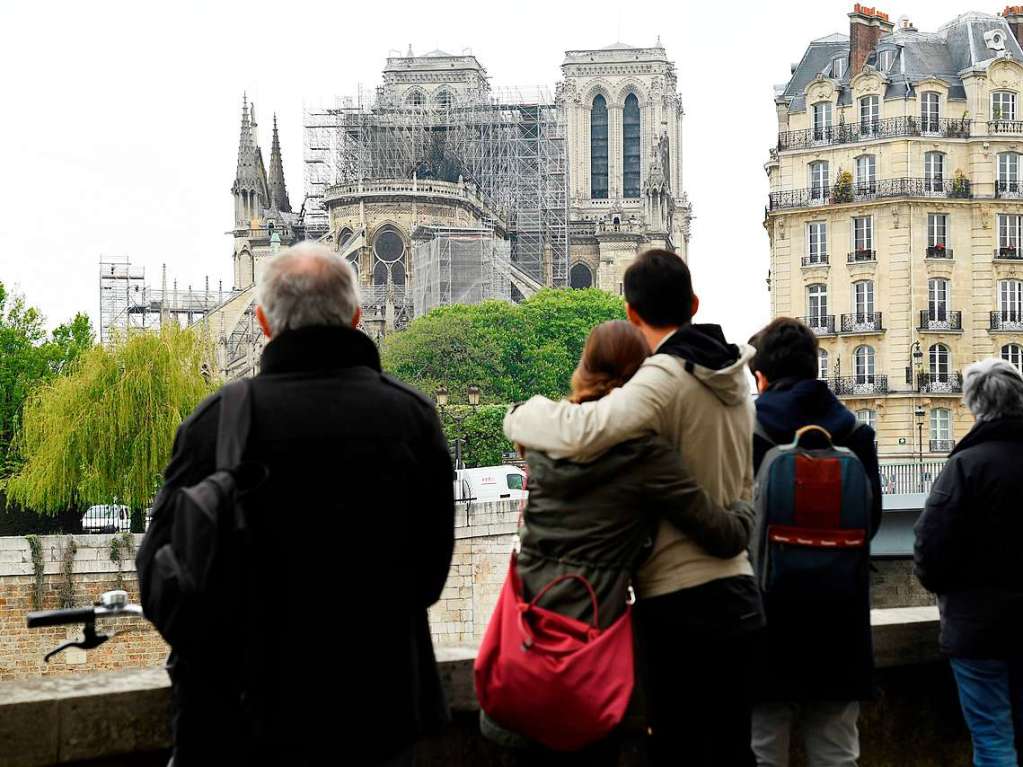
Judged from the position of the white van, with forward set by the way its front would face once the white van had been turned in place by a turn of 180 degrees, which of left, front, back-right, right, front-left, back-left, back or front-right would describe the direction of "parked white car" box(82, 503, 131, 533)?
front

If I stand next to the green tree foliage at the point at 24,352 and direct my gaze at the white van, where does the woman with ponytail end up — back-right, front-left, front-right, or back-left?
front-right

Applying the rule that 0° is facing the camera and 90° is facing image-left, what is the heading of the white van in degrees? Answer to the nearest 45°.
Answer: approximately 270°

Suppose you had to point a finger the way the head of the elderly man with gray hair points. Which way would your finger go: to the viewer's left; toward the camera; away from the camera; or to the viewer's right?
away from the camera

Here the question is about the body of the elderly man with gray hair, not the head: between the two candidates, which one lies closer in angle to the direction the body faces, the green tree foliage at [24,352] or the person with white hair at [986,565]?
the green tree foliage

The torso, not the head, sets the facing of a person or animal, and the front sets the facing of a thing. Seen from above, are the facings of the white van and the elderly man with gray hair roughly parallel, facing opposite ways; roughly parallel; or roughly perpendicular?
roughly perpendicular

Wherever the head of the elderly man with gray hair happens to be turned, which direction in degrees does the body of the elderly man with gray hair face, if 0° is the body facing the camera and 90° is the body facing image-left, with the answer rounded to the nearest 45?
approximately 180°

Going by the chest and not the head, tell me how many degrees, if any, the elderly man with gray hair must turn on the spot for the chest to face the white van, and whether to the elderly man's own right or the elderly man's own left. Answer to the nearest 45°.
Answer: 0° — they already face it

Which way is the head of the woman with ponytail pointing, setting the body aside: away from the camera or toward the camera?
away from the camera

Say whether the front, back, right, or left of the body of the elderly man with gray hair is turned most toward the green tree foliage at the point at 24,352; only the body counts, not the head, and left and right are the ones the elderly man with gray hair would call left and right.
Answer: front

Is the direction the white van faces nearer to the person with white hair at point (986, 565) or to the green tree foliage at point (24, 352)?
the person with white hair

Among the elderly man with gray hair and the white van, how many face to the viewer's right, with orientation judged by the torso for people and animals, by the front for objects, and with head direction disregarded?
1

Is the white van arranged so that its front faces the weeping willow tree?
no

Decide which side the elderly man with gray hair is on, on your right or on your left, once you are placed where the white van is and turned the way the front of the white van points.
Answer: on your right

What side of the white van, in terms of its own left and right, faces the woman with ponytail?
right

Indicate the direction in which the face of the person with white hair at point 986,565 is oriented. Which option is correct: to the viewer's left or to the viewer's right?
to the viewer's left

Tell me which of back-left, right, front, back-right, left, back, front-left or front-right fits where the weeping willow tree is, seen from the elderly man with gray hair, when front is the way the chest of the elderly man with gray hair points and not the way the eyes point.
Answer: front

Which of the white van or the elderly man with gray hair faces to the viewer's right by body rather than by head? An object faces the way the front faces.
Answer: the white van
